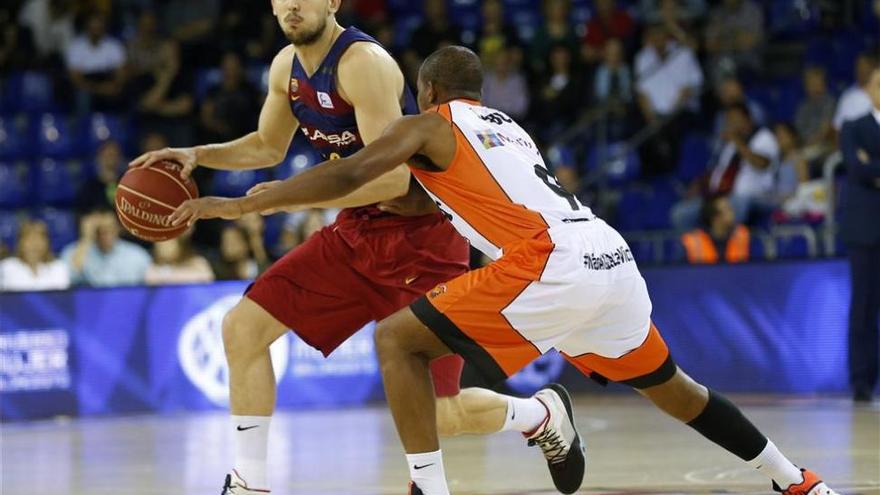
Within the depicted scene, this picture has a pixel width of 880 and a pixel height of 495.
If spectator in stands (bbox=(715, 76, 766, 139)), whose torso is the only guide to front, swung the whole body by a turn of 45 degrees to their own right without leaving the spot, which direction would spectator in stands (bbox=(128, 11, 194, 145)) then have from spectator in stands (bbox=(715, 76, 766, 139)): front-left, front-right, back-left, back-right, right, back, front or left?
front-right

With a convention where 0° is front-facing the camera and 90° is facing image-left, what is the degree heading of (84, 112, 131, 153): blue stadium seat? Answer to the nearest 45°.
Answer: approximately 0°

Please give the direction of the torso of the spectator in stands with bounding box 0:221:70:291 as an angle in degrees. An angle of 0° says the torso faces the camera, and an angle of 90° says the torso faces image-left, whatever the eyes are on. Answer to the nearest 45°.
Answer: approximately 0°

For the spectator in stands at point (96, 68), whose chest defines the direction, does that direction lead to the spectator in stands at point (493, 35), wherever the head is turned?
no

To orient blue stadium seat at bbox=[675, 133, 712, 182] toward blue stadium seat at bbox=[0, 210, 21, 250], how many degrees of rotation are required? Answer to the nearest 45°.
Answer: approximately 45° to its right

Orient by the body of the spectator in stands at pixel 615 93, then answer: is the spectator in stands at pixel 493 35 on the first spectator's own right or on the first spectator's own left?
on the first spectator's own right

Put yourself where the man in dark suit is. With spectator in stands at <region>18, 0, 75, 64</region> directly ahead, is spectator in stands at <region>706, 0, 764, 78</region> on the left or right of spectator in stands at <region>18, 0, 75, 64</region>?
right

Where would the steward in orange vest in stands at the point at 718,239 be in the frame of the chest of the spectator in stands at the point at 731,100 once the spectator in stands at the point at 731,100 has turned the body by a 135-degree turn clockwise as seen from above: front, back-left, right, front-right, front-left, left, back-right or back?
back-left

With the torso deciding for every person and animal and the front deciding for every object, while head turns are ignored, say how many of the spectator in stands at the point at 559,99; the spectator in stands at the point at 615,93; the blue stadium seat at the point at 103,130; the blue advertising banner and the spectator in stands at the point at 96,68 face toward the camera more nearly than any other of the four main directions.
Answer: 5

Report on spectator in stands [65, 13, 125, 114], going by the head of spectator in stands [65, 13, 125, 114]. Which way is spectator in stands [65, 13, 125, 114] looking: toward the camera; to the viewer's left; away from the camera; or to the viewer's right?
toward the camera

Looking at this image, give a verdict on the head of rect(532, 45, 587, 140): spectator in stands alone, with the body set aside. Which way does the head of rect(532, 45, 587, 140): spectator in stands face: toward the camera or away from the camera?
toward the camera

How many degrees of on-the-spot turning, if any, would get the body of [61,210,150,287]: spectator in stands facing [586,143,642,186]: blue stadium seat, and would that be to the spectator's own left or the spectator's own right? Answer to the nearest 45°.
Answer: approximately 90° to the spectator's own left

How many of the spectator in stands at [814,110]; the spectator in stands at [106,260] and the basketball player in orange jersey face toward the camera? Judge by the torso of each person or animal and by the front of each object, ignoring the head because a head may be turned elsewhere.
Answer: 2

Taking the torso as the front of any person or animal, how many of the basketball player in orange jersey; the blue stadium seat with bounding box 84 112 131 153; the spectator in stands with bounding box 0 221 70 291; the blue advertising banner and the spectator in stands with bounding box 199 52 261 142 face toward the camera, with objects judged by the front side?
4

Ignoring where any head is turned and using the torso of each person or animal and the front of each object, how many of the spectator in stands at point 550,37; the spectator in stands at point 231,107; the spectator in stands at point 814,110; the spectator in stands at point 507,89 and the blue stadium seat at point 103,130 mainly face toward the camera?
5

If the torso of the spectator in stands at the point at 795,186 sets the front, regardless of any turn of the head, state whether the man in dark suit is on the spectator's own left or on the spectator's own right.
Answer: on the spectator's own left

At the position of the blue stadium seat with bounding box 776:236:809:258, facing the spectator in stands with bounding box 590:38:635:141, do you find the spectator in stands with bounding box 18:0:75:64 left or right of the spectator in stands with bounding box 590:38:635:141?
left

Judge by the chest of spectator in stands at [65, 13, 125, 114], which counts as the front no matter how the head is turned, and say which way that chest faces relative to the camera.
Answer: toward the camera

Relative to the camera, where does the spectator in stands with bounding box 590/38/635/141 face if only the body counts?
toward the camera

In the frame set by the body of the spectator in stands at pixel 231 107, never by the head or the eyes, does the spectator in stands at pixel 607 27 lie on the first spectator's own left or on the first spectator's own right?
on the first spectator's own left

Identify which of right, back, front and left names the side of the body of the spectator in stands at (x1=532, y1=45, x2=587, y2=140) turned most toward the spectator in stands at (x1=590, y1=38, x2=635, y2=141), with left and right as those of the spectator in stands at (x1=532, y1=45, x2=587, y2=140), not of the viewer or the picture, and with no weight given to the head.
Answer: left
